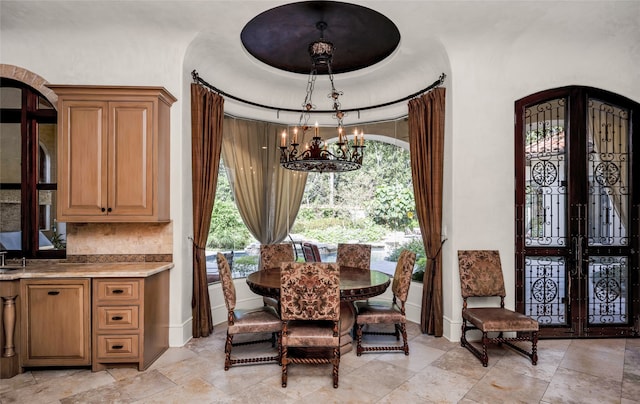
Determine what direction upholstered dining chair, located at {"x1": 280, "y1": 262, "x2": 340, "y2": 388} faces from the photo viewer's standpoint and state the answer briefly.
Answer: facing away from the viewer

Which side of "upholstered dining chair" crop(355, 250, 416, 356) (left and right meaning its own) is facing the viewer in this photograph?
left

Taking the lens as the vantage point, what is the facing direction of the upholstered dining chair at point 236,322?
facing to the right of the viewer

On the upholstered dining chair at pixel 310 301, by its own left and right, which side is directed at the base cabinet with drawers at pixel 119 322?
left

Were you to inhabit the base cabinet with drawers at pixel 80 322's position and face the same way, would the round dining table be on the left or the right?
on its left

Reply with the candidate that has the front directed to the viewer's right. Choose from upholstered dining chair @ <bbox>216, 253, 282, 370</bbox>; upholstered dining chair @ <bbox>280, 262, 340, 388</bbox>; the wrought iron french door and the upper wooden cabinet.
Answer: upholstered dining chair @ <bbox>216, 253, 282, 370</bbox>

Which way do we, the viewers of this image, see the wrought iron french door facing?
facing the viewer

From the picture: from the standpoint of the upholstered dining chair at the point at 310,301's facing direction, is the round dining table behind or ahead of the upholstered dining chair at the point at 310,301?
ahead

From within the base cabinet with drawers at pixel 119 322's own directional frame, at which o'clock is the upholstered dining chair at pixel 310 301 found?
The upholstered dining chair is roughly at 10 o'clock from the base cabinet with drawers.

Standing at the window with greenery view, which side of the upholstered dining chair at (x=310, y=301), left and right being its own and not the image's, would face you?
front

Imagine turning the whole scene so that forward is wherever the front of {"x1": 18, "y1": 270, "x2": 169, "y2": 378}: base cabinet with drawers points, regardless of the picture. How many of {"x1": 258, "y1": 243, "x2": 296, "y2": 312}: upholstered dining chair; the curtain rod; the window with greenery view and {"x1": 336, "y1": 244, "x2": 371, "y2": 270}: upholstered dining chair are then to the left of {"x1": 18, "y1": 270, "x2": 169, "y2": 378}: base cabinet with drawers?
4

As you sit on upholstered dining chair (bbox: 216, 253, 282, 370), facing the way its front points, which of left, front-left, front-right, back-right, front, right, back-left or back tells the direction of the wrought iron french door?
front

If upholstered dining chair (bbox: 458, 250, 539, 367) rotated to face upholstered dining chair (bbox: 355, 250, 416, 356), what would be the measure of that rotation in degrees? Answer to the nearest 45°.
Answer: approximately 90° to its right

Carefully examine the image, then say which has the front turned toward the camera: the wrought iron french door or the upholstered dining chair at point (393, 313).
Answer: the wrought iron french door

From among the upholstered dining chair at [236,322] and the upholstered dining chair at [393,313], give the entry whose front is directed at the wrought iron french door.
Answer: the upholstered dining chair at [236,322]

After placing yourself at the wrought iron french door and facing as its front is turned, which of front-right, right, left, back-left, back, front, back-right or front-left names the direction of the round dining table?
front-right

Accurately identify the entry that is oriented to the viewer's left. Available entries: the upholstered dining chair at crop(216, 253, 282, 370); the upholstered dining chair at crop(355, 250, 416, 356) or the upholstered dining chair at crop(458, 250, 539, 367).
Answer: the upholstered dining chair at crop(355, 250, 416, 356)

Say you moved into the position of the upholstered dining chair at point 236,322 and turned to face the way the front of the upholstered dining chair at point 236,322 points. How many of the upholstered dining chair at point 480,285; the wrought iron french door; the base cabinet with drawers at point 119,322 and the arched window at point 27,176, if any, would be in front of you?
2

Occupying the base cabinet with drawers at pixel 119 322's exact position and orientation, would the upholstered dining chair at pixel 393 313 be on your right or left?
on your left

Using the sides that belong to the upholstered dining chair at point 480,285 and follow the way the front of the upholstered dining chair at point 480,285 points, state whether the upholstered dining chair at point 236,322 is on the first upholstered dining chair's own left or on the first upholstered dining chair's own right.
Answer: on the first upholstered dining chair's own right

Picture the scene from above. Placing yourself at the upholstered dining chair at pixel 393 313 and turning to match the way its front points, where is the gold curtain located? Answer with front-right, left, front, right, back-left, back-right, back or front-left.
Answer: front-right
